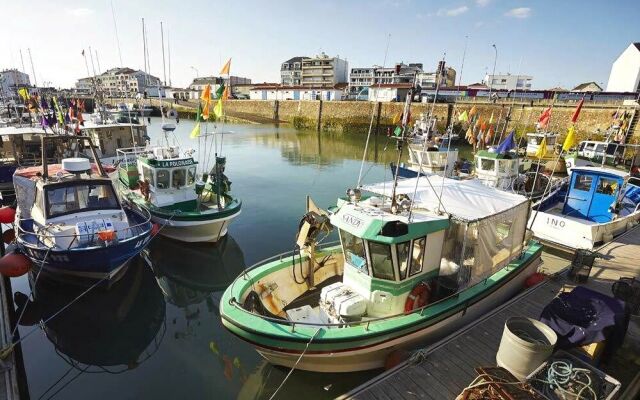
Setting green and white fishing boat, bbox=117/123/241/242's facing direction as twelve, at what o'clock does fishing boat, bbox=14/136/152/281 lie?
The fishing boat is roughly at 3 o'clock from the green and white fishing boat.

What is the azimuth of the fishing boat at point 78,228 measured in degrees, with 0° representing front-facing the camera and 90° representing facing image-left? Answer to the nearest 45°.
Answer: approximately 315°

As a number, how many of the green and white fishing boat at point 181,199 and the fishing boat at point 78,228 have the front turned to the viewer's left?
0

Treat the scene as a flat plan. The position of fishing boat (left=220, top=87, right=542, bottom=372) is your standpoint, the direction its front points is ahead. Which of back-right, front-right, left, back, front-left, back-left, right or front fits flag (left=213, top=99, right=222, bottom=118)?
right

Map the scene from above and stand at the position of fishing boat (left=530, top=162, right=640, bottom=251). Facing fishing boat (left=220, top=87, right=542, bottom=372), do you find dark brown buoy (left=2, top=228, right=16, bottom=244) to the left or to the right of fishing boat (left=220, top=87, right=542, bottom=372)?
right

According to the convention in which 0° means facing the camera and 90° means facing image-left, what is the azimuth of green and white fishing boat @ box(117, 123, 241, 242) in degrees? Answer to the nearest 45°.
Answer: approximately 315°
